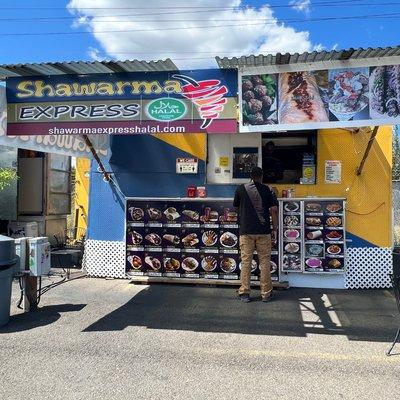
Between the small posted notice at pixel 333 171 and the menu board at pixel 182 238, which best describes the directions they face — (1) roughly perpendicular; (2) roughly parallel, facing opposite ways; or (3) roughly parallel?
roughly parallel

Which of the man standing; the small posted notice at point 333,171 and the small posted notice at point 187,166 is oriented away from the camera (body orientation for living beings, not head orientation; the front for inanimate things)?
the man standing

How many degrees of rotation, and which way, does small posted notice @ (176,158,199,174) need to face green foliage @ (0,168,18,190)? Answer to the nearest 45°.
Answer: approximately 90° to its right

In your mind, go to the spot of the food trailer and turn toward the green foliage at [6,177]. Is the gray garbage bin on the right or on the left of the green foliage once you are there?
left

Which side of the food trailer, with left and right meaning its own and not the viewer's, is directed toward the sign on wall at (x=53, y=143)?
right

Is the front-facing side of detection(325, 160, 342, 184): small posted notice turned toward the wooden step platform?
no

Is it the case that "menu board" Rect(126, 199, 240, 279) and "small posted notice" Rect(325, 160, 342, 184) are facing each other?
no

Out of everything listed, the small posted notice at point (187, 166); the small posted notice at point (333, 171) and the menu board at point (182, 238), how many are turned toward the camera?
3

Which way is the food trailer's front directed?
toward the camera

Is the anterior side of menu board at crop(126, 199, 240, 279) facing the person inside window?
no

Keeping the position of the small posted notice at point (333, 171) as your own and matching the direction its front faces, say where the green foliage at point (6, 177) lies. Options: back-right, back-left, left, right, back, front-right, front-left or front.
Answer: right

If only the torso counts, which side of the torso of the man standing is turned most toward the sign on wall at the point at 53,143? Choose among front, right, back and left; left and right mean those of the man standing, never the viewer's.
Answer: left

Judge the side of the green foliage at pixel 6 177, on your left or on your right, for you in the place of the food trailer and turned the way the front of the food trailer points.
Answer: on your right

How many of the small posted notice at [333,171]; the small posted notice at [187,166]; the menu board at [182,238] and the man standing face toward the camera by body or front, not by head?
3

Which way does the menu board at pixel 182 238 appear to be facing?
toward the camera

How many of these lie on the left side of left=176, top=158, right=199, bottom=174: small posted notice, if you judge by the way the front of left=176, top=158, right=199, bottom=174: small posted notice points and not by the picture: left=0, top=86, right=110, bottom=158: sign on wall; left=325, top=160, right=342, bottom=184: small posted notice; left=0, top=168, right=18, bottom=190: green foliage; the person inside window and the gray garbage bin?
2

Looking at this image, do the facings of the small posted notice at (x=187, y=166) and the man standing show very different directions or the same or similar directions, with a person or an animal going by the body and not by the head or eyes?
very different directions

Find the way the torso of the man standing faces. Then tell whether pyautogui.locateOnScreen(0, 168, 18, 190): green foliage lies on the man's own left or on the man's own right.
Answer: on the man's own left

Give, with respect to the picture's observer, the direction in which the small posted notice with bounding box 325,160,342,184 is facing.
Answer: facing the viewer

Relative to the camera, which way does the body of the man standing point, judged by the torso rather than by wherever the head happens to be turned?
away from the camera
